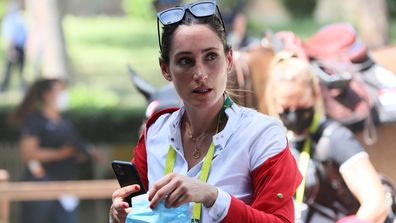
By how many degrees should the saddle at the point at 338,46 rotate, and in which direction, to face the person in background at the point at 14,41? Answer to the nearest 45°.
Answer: approximately 45° to its right

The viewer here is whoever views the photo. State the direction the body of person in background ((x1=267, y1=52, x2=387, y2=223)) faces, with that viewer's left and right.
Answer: facing the viewer and to the left of the viewer

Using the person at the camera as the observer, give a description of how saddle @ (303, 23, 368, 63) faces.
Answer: facing to the left of the viewer

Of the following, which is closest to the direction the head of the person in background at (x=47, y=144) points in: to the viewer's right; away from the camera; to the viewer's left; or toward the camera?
to the viewer's right

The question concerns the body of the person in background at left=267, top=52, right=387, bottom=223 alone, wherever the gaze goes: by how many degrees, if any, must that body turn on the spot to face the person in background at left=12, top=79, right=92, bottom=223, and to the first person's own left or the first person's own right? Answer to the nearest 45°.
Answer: approximately 90° to the first person's own right

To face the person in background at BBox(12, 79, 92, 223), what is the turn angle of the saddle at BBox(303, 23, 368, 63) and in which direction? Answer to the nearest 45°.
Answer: approximately 45° to its right

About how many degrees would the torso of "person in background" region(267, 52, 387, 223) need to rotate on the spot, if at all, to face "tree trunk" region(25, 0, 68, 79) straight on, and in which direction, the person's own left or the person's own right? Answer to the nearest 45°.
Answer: approximately 90° to the person's own right

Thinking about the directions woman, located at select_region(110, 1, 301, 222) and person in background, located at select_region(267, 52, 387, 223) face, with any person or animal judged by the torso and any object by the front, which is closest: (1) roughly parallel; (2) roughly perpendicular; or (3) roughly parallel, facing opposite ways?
roughly parallel

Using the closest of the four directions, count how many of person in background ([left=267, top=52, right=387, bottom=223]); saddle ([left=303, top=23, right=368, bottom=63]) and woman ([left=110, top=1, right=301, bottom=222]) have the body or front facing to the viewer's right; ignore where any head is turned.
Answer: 0
